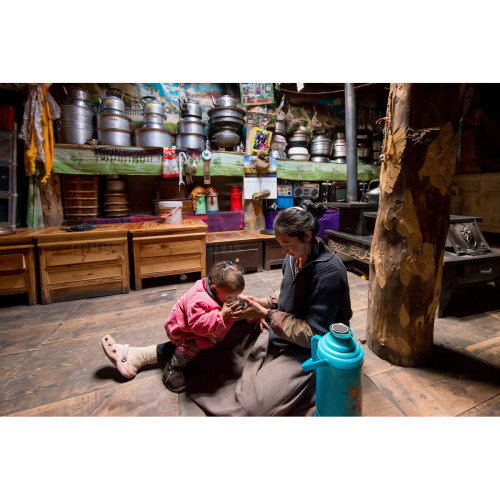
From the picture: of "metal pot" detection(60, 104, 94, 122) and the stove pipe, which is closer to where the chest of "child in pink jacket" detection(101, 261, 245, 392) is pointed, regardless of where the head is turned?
the stove pipe

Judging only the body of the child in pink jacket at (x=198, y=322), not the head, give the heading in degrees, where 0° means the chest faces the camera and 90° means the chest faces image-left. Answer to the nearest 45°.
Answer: approximately 270°

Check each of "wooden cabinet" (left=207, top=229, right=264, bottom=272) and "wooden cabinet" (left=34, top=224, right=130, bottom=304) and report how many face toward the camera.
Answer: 2

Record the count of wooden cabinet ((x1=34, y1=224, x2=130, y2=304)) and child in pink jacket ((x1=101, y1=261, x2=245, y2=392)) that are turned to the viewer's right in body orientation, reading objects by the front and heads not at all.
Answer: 1

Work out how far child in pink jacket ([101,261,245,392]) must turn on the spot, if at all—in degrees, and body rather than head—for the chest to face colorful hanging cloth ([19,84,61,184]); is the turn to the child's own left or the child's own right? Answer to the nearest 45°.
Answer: approximately 135° to the child's own left

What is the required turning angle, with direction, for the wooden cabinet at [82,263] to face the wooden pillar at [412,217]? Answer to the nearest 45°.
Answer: approximately 45° to its left

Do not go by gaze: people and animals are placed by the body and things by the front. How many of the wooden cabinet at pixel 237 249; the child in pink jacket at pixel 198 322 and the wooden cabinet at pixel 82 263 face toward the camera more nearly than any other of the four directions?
2
